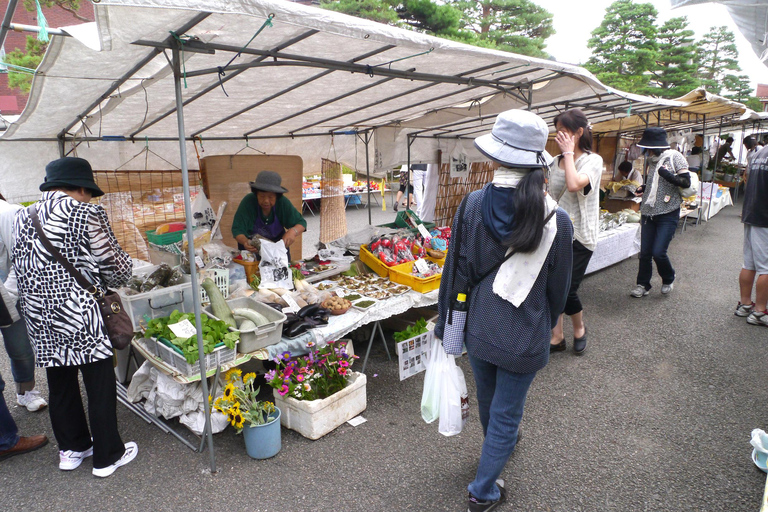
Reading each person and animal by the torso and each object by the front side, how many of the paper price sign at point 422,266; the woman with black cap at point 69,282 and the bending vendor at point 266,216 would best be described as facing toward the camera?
2

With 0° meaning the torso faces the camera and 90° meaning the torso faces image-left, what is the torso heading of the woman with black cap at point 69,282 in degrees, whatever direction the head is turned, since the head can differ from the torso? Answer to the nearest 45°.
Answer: approximately 225°

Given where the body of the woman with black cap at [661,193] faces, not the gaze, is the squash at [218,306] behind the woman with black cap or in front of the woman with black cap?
in front

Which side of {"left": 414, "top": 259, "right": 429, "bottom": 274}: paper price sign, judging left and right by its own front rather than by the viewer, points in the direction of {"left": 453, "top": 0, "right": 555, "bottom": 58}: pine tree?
back

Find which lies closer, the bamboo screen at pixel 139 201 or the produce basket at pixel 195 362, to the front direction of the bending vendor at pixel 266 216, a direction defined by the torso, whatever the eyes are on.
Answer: the produce basket

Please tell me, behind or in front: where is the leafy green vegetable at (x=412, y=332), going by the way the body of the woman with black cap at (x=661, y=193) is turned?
in front

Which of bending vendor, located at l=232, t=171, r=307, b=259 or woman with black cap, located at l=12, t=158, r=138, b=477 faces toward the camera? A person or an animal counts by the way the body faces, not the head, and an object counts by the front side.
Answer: the bending vendor

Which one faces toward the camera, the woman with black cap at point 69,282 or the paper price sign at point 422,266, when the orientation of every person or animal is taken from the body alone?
the paper price sign

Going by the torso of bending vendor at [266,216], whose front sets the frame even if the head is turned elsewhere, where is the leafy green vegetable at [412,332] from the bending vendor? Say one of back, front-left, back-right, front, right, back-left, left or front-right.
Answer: front-left

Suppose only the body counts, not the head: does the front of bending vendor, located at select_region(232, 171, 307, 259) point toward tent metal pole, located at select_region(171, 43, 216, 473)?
yes

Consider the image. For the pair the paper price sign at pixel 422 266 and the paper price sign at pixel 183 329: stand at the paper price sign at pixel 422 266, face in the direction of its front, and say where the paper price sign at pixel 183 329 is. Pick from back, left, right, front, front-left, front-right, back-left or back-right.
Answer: front-right

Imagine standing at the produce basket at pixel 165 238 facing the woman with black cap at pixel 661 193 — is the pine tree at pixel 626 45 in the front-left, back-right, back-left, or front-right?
front-left

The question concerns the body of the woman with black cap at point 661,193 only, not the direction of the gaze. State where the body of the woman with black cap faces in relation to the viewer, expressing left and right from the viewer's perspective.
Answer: facing the viewer and to the left of the viewer

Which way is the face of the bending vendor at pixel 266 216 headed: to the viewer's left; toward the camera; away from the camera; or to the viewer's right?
toward the camera

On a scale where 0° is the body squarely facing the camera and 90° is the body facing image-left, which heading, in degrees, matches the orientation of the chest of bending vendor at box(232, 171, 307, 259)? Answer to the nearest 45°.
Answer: approximately 0°
